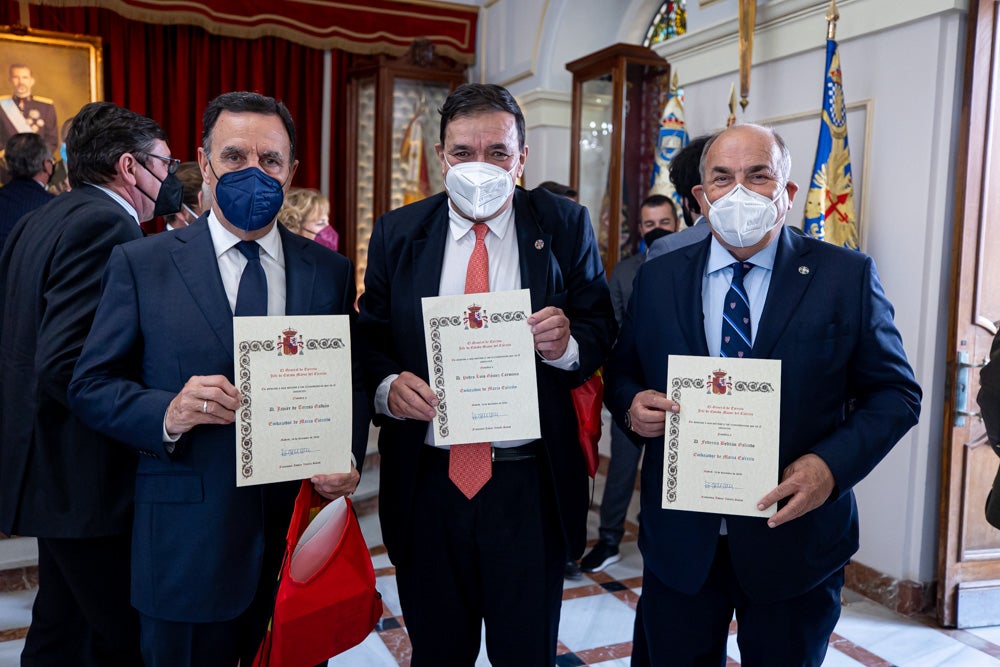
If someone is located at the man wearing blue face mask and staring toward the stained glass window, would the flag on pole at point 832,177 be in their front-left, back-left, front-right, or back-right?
front-right

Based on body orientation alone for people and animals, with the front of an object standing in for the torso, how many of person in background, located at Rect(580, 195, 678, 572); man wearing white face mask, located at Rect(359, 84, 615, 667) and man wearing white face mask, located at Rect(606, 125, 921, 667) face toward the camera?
3

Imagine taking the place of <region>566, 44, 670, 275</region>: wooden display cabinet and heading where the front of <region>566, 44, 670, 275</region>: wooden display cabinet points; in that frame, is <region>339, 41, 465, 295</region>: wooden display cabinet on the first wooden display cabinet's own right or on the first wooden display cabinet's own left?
on the first wooden display cabinet's own right

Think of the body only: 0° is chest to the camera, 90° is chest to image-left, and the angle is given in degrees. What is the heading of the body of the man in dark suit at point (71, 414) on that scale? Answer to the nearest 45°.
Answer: approximately 225°

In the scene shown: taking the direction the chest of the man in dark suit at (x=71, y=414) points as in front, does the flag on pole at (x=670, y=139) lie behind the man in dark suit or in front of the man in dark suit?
in front

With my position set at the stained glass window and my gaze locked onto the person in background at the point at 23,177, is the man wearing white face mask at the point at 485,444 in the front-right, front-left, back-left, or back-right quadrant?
front-left

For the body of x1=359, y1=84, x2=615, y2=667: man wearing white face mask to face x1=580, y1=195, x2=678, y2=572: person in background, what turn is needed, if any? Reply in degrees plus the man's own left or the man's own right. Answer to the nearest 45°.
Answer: approximately 180°

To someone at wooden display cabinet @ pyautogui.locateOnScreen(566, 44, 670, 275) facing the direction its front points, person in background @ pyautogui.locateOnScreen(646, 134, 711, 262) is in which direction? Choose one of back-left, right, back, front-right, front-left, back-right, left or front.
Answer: front-left

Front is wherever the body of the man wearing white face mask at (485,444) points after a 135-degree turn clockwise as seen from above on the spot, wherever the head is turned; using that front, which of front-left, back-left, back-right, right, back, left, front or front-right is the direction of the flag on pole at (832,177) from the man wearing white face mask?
right

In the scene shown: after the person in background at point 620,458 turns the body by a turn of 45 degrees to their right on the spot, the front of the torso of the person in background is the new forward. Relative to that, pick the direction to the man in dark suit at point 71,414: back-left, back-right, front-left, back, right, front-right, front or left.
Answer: front

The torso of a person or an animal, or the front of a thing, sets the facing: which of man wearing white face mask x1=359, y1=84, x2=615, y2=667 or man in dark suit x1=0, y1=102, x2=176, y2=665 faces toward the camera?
the man wearing white face mask

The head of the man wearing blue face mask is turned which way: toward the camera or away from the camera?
toward the camera

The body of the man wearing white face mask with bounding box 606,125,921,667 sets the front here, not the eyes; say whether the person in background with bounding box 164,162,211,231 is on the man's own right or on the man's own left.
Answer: on the man's own right

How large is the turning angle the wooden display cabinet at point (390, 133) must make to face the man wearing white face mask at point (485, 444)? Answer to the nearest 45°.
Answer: approximately 45° to its right

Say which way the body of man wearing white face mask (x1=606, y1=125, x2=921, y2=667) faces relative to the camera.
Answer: toward the camera

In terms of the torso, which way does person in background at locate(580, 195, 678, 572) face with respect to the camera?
toward the camera

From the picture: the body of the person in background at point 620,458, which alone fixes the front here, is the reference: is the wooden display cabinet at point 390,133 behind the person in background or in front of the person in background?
behind
